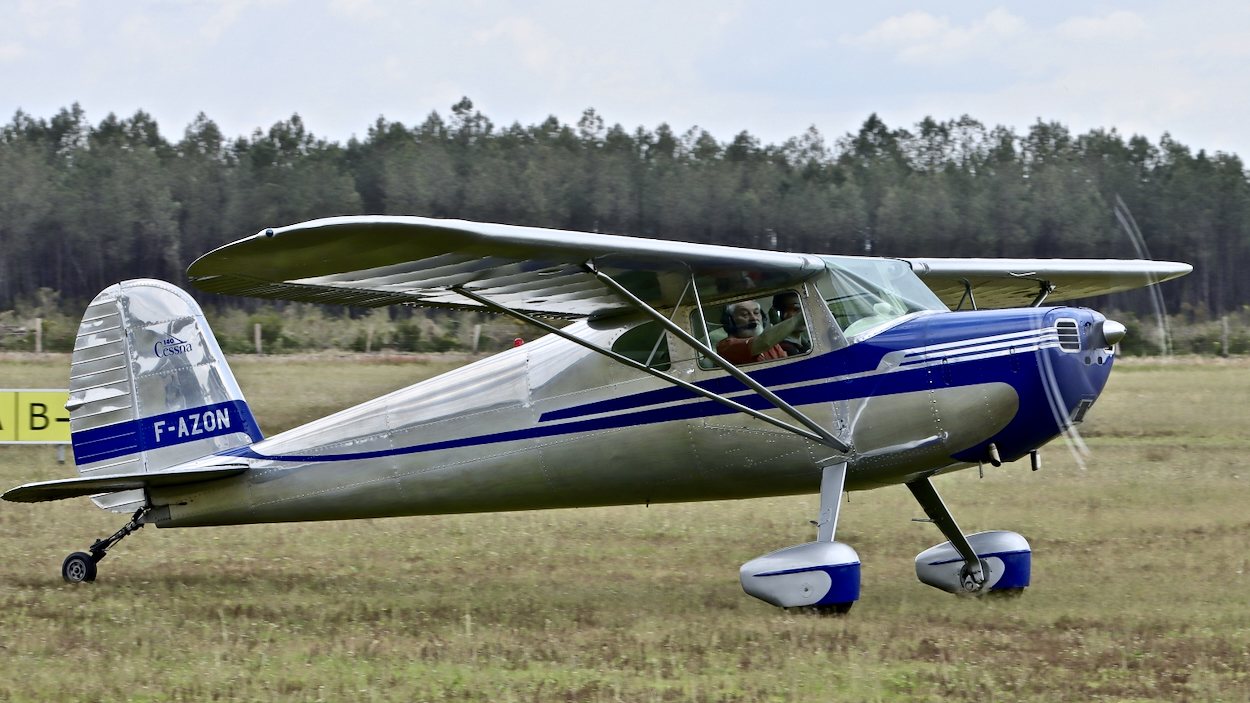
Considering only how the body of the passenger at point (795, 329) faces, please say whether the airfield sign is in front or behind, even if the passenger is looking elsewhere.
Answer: behind

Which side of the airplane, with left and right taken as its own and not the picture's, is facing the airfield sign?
back

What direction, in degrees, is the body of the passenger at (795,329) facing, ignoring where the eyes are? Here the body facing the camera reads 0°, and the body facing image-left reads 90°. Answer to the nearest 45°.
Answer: approximately 315°

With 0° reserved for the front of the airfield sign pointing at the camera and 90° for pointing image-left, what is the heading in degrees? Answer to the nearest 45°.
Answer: approximately 0°

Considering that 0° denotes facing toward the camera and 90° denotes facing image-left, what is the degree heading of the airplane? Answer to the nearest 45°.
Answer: approximately 315°
